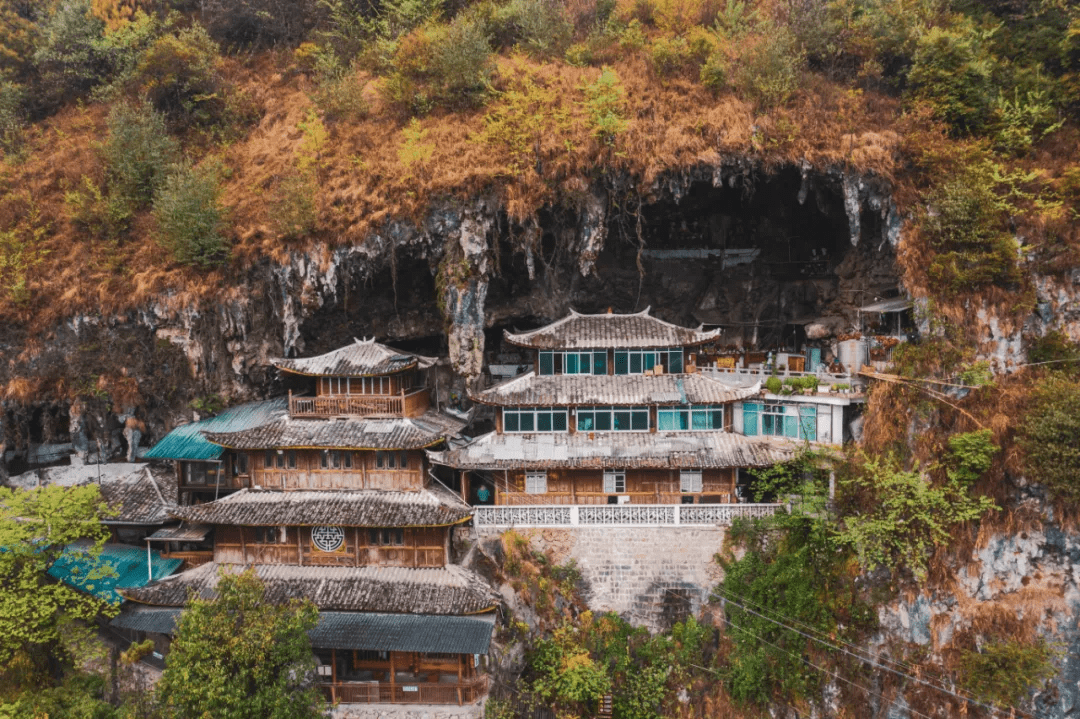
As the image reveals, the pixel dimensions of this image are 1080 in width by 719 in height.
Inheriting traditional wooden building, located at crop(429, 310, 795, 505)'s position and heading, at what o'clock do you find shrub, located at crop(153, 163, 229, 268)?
The shrub is roughly at 3 o'clock from the traditional wooden building.

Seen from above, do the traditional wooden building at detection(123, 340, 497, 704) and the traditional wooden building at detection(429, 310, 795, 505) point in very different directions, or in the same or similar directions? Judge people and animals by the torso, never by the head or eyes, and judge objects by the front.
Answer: same or similar directions

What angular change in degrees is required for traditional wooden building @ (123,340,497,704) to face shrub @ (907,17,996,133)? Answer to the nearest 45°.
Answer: approximately 90° to its left

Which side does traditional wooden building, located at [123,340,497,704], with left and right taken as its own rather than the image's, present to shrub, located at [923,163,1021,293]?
left

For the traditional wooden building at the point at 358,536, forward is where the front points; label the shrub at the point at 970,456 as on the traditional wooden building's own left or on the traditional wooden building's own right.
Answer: on the traditional wooden building's own left

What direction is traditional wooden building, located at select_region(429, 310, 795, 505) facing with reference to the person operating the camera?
facing the viewer

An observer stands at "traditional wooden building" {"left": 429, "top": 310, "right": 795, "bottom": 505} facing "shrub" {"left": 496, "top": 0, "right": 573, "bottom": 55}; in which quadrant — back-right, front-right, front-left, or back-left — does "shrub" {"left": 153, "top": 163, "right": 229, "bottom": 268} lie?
front-left

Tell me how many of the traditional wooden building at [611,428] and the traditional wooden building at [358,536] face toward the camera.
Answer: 2

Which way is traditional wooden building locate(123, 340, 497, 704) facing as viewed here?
toward the camera

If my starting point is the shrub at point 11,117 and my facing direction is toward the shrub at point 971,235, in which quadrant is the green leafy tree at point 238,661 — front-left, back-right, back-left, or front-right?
front-right
